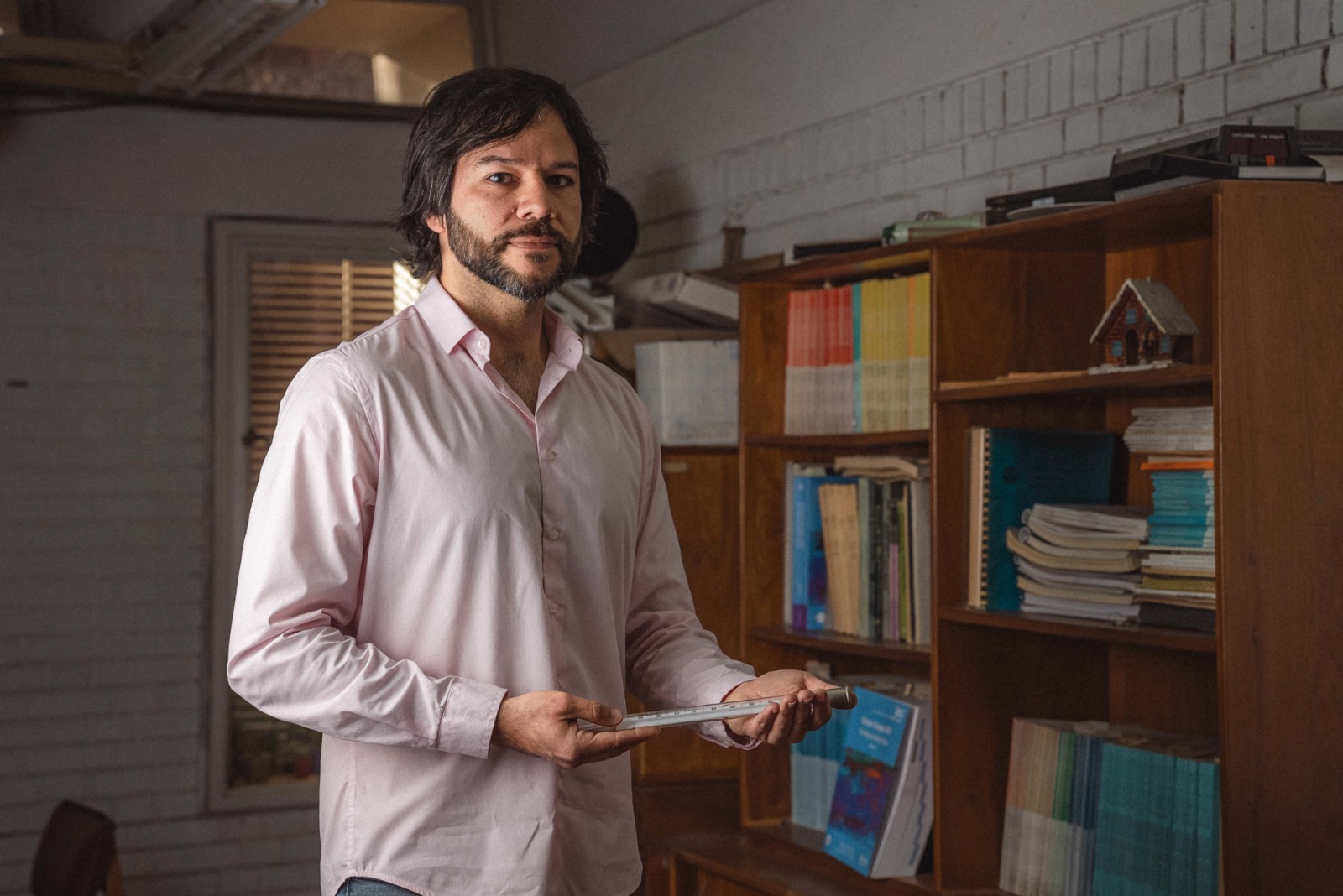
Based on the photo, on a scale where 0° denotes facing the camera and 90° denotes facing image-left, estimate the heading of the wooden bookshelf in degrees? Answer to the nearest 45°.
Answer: approximately 45°

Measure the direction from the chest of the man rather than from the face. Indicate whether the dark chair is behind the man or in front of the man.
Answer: behind

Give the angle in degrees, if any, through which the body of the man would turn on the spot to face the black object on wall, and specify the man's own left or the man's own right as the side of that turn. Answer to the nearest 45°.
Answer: approximately 135° to the man's own left

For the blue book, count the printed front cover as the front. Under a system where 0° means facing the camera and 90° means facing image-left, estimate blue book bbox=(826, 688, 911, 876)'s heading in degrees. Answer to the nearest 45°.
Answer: approximately 45°

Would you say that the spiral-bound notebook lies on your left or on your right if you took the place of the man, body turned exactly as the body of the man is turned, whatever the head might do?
on your left

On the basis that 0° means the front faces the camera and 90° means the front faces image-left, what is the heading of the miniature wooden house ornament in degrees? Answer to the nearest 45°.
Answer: approximately 45°
